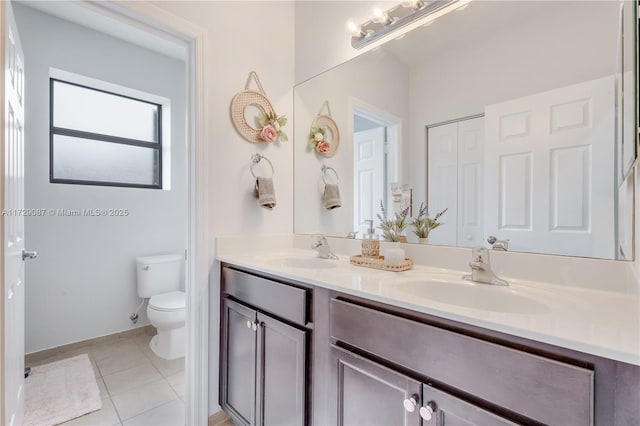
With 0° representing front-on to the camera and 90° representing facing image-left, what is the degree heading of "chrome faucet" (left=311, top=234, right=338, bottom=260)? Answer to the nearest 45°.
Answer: approximately 45°

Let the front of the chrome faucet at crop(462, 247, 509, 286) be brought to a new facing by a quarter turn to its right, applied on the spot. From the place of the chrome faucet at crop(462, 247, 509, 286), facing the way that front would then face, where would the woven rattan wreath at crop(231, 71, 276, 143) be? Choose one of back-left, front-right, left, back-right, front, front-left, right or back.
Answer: front-left

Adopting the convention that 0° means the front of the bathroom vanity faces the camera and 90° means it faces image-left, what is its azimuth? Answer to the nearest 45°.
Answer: approximately 45°

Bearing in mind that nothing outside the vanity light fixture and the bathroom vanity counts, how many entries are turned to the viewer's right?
0

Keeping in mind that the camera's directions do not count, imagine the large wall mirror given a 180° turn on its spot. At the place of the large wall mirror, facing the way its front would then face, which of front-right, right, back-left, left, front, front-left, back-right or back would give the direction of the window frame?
back-left

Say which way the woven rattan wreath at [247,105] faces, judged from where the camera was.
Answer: facing the viewer and to the right of the viewer

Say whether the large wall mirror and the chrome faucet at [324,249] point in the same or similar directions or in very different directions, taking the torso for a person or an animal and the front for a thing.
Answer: same or similar directions

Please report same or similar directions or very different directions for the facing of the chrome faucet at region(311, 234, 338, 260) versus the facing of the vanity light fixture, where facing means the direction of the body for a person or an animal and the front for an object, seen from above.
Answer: same or similar directions

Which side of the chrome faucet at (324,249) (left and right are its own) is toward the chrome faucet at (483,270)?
left

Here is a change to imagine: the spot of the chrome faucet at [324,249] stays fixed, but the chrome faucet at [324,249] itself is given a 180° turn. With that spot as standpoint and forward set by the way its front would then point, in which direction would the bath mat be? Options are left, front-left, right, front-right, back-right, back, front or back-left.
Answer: back-left

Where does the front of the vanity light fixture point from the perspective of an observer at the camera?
facing the viewer and to the left of the viewer

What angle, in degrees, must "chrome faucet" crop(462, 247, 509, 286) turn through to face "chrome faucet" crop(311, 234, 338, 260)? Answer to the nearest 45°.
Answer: approximately 45° to its right

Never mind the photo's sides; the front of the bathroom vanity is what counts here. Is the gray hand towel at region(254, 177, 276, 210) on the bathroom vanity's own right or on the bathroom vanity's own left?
on the bathroom vanity's own right

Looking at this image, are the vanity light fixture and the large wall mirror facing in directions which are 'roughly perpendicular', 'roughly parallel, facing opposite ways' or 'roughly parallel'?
roughly parallel
